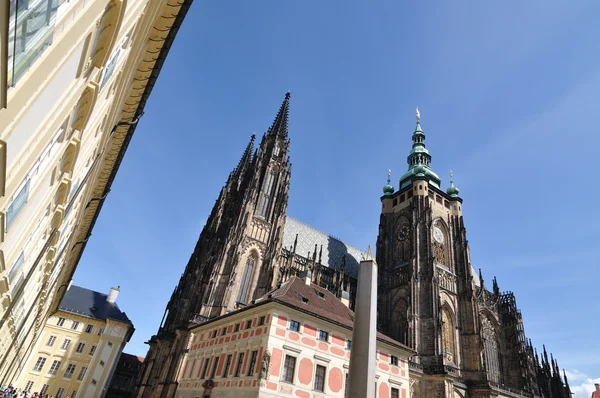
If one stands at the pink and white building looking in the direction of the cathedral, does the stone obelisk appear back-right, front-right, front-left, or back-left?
back-right

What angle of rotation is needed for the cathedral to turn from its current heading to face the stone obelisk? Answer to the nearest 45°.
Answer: approximately 45° to its left

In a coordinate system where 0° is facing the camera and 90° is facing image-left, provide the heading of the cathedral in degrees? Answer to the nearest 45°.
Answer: approximately 45°

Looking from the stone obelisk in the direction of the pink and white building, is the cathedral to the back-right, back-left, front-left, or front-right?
front-right

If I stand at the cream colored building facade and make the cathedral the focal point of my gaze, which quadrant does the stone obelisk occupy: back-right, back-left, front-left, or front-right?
front-right

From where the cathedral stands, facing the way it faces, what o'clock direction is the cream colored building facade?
The cream colored building facade is roughly at 11 o'clock from the cathedral.

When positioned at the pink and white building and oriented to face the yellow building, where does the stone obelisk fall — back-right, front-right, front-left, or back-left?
back-left
